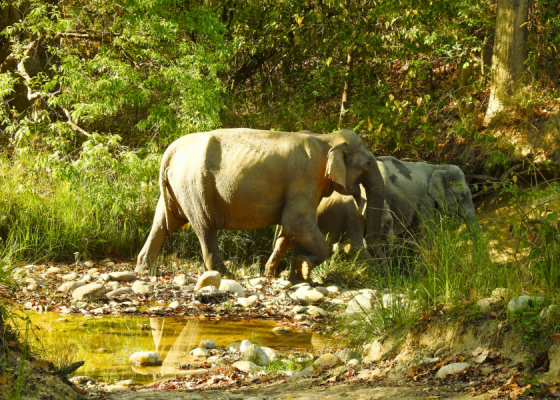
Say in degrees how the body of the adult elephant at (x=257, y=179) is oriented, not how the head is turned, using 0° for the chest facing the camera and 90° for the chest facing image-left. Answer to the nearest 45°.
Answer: approximately 270°

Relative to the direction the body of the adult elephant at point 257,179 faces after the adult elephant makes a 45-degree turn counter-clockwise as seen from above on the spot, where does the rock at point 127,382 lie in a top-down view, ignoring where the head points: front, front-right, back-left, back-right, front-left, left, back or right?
back-right

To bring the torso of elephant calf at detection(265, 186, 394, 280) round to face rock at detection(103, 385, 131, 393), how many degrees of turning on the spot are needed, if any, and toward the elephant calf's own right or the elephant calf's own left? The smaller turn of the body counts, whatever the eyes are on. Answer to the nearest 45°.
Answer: approximately 90° to the elephant calf's own right

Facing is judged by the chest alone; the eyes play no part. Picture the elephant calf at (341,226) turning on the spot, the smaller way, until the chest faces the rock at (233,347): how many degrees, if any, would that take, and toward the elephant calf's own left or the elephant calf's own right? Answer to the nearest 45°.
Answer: approximately 90° to the elephant calf's own right

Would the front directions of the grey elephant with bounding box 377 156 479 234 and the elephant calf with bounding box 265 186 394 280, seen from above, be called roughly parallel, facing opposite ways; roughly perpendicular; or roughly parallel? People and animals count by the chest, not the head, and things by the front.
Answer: roughly parallel

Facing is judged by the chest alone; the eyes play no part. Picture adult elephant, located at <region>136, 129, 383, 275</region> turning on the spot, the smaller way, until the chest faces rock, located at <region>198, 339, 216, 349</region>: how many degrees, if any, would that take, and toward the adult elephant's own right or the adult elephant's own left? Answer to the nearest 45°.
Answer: approximately 90° to the adult elephant's own right

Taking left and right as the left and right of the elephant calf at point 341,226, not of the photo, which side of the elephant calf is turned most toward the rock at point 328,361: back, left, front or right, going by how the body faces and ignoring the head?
right

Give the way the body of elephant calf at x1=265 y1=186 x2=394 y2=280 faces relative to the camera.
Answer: to the viewer's right

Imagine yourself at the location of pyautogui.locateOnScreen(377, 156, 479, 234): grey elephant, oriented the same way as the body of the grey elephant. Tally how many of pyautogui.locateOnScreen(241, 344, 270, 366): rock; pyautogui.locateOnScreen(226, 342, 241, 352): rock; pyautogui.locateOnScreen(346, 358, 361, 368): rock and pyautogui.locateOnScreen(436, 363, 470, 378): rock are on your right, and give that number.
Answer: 4

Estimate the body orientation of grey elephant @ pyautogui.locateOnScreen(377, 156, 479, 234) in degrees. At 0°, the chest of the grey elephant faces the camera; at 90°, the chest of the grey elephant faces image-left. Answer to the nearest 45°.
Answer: approximately 270°

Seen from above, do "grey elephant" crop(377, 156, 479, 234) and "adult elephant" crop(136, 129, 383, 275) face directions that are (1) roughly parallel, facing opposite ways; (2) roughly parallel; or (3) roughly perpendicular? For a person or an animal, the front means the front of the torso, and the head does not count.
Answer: roughly parallel

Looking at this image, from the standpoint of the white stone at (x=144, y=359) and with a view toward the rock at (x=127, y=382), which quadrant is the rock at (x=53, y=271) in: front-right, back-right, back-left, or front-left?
back-right

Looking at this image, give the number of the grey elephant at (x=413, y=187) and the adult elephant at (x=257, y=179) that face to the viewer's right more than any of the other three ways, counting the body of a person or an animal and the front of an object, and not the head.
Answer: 2
